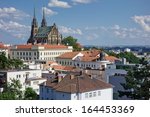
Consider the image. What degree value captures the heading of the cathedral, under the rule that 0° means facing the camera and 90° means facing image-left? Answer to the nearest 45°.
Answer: approximately 135°

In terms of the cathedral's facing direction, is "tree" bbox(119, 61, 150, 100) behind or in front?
behind
